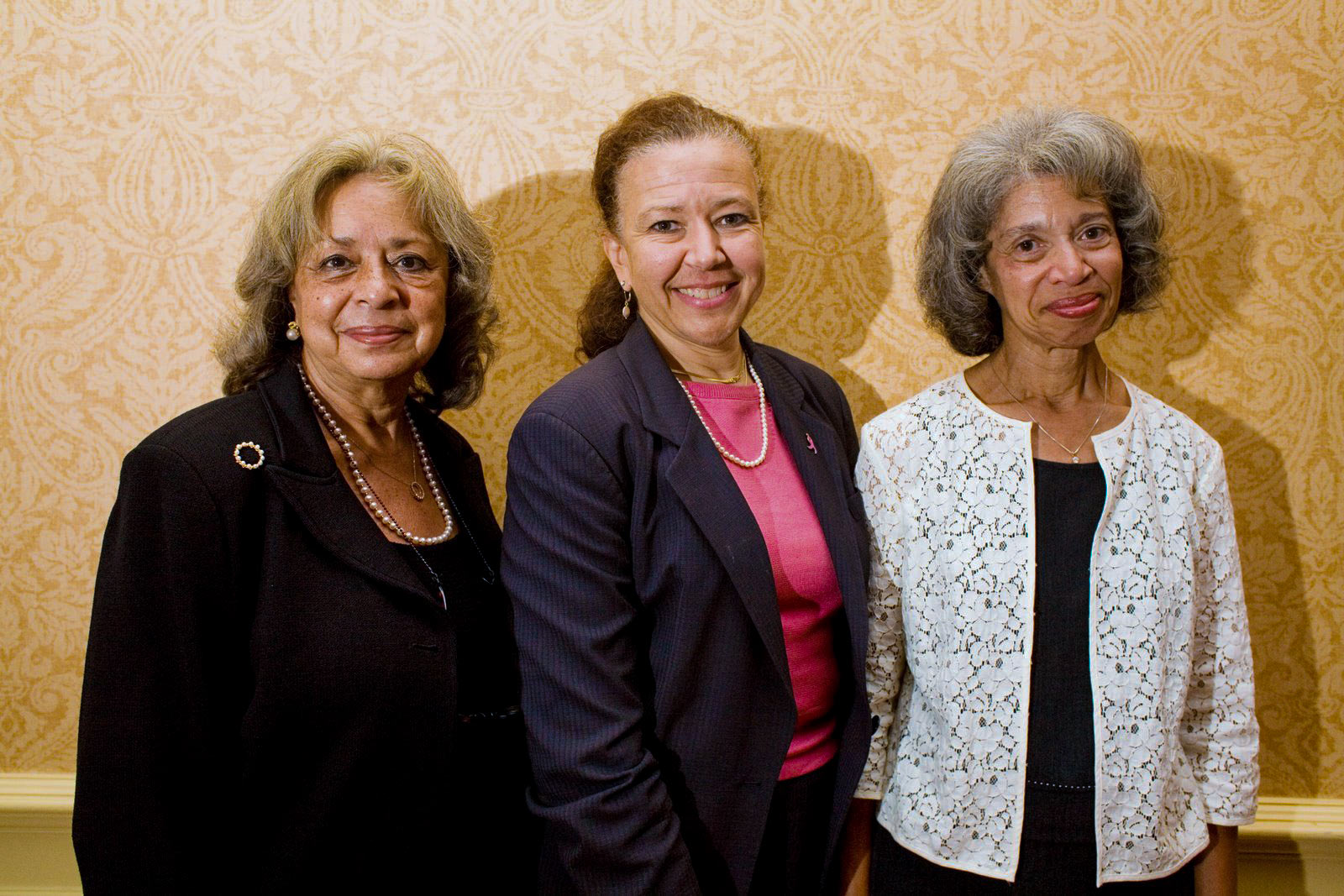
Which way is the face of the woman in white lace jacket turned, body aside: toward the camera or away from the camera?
toward the camera

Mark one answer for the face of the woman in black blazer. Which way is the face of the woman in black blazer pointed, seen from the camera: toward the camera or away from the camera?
toward the camera

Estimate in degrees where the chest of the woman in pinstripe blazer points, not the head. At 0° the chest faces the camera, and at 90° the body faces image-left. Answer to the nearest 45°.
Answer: approximately 315°

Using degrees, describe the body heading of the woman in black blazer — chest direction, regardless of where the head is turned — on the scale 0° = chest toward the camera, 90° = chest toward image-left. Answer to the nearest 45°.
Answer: approximately 315°

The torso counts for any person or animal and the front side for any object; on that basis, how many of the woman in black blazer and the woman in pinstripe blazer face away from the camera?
0

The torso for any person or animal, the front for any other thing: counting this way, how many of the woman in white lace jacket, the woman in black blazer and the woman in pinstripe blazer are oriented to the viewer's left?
0

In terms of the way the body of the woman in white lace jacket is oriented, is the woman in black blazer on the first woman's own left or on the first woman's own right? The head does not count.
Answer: on the first woman's own right

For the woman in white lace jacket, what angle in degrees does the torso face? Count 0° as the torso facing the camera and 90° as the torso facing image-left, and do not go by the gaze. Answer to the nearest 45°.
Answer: approximately 0°
